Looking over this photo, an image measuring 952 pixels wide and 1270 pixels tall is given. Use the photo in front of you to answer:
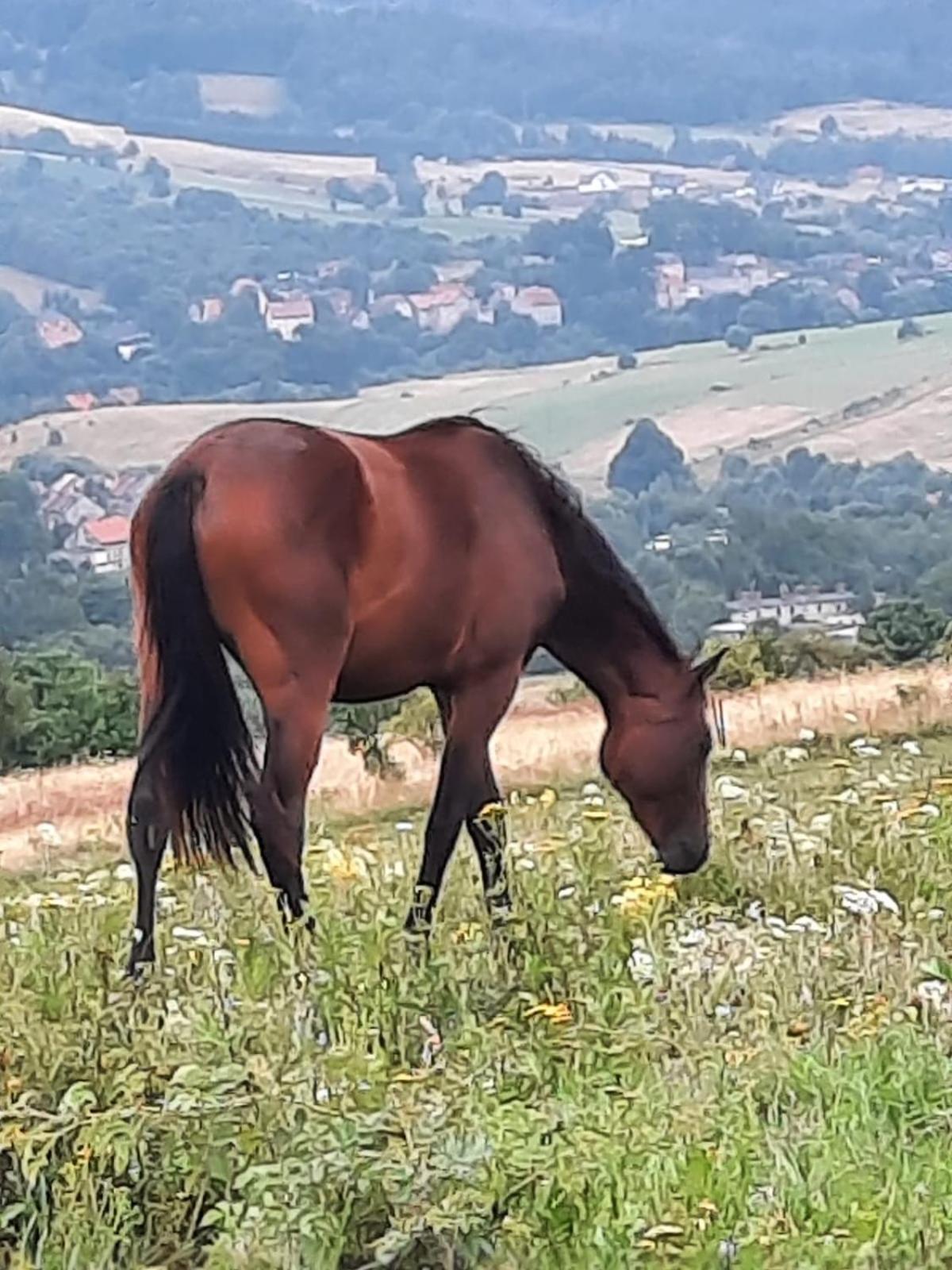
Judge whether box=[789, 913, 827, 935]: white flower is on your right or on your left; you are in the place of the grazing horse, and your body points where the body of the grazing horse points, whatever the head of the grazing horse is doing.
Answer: on your right

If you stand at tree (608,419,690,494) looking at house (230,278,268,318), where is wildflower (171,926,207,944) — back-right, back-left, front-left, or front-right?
back-left

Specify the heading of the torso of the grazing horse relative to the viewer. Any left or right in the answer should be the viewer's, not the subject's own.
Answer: facing away from the viewer and to the right of the viewer

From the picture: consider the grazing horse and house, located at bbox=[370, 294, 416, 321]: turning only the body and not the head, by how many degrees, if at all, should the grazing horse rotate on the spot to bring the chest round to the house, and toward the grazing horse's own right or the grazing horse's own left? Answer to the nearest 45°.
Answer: approximately 45° to the grazing horse's own left

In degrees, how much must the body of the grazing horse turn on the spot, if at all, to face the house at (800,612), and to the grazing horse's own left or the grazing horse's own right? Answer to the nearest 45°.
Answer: approximately 45° to the grazing horse's own left

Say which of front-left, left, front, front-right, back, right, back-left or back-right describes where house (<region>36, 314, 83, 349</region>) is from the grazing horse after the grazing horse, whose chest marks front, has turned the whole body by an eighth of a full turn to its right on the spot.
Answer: left

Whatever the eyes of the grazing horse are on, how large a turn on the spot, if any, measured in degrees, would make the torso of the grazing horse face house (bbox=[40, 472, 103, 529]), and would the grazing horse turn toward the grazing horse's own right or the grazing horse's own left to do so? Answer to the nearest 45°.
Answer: approximately 45° to the grazing horse's own left

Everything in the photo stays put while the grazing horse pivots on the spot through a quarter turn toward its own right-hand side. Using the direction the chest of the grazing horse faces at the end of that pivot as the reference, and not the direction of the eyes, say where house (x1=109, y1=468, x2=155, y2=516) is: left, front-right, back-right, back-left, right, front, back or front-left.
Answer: back-left

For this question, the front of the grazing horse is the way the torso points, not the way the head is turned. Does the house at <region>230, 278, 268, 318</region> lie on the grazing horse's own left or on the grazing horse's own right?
on the grazing horse's own left

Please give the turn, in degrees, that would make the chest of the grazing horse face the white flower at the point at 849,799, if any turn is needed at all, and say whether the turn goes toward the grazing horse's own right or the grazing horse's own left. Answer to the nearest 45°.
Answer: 0° — it already faces it

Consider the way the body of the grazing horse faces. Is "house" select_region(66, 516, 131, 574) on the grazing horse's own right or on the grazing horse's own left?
on the grazing horse's own left
